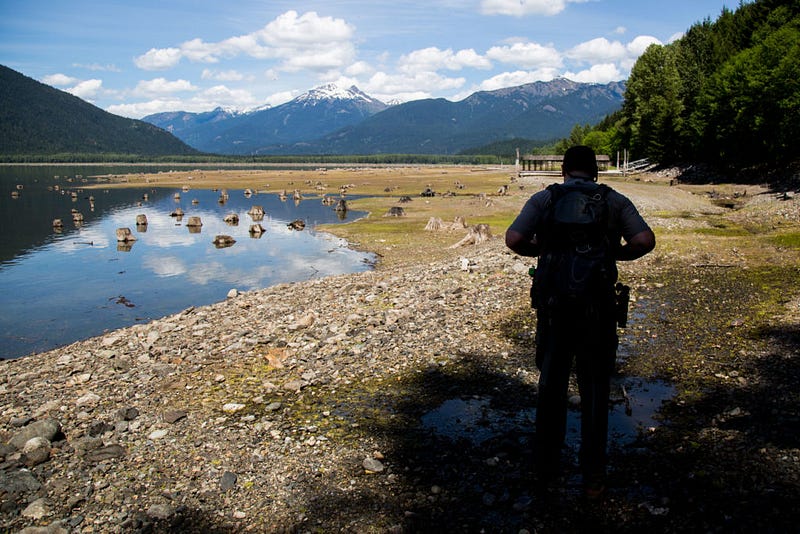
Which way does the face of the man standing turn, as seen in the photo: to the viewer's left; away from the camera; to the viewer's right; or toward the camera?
away from the camera

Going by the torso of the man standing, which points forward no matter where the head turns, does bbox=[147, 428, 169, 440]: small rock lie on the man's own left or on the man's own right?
on the man's own left

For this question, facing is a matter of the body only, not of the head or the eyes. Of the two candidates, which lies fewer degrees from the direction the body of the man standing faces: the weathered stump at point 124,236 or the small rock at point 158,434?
the weathered stump

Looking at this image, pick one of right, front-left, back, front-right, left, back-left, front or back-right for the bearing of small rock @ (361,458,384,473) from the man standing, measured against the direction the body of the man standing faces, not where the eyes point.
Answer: left

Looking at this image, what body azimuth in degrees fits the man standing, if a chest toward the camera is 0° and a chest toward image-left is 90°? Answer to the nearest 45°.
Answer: approximately 180°

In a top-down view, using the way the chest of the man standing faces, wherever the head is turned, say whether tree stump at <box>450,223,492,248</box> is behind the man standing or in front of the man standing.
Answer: in front

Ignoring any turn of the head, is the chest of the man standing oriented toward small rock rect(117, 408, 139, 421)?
no

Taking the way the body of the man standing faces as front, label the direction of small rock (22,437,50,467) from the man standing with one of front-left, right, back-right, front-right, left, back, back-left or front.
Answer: left

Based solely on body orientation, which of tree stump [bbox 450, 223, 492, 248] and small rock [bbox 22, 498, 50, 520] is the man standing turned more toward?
the tree stump

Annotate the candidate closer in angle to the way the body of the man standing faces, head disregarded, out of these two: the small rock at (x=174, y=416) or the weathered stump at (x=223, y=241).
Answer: the weathered stump

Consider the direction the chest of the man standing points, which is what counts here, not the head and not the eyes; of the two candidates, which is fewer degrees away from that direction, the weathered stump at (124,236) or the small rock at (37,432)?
the weathered stump

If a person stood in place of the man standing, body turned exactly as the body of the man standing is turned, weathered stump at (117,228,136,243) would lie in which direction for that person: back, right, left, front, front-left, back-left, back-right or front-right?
front-left

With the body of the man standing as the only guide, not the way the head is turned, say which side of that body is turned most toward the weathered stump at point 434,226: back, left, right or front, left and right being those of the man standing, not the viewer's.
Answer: front

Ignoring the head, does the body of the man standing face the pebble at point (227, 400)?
no

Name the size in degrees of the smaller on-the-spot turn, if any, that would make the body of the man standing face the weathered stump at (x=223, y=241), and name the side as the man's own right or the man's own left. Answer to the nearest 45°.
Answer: approximately 45° to the man's own left

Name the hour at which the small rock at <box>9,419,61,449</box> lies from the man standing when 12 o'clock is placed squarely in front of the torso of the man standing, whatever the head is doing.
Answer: The small rock is roughly at 9 o'clock from the man standing.

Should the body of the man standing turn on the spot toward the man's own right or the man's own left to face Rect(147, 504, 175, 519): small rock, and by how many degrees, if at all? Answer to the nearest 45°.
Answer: approximately 90° to the man's own left
